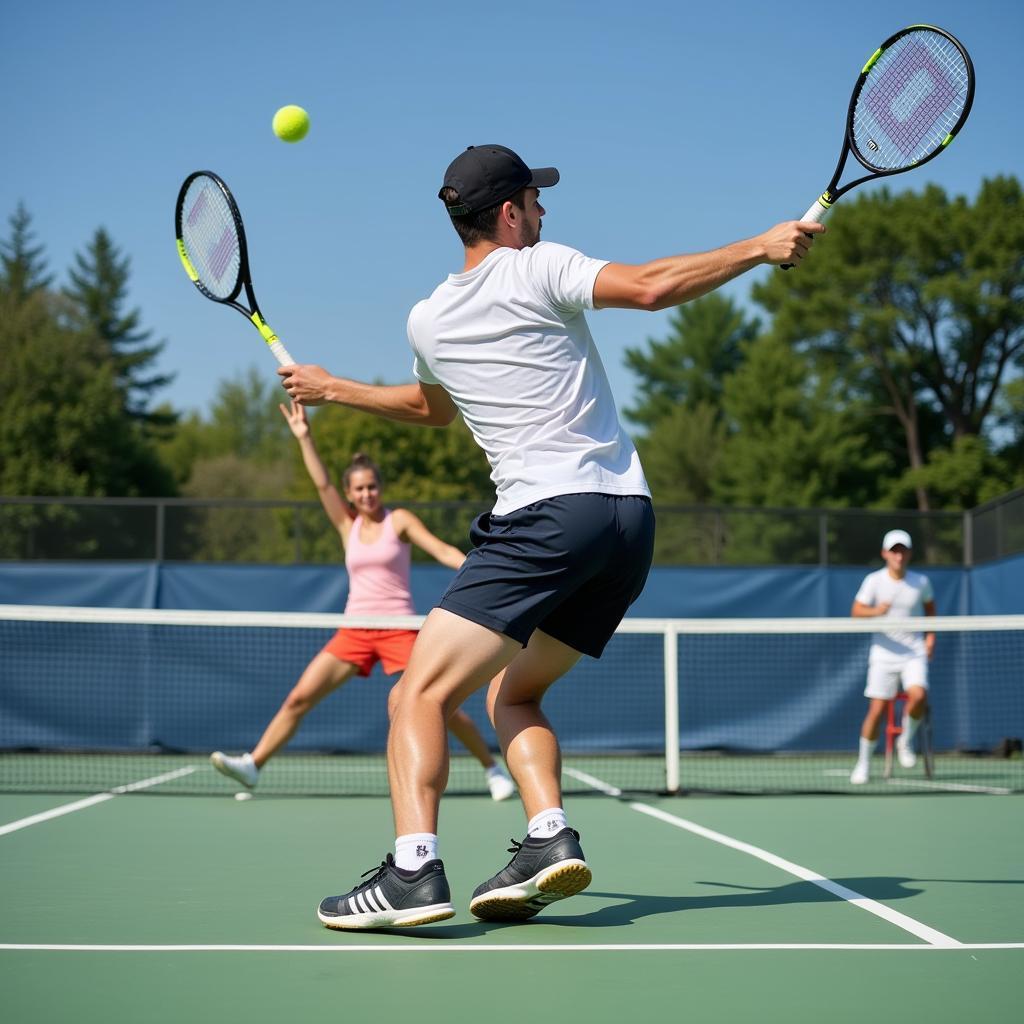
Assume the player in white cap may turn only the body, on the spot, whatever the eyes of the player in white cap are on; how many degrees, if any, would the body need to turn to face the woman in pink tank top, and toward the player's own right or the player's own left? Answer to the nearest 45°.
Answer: approximately 45° to the player's own right

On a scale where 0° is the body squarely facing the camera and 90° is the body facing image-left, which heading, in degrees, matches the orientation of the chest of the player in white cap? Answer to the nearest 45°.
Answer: approximately 0°

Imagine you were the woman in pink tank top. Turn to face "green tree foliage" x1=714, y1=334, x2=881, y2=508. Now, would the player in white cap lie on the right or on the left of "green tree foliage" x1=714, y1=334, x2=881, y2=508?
right

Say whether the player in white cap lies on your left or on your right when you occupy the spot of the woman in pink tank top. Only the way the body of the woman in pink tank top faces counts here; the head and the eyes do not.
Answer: on your left

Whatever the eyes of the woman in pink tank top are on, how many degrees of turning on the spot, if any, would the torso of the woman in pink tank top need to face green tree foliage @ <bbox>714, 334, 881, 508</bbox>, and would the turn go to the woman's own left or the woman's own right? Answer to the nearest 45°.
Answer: approximately 180°

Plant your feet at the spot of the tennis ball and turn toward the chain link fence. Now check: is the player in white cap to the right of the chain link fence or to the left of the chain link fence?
right

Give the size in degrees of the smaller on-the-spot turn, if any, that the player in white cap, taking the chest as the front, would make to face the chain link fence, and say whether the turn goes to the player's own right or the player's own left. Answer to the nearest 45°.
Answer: approximately 135° to the player's own right

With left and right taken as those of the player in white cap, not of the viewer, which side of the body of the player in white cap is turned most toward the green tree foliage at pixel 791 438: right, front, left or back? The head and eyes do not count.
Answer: back

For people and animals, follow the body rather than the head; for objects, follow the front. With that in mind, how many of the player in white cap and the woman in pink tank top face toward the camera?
2

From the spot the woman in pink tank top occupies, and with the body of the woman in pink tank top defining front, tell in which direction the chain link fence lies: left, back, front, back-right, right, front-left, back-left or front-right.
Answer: back

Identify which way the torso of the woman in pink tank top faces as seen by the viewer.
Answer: toward the camera

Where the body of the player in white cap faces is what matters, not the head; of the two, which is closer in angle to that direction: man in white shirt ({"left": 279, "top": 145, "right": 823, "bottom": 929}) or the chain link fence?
the man in white shirt

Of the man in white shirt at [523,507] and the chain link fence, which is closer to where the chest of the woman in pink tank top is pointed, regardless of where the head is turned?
the man in white shirt
